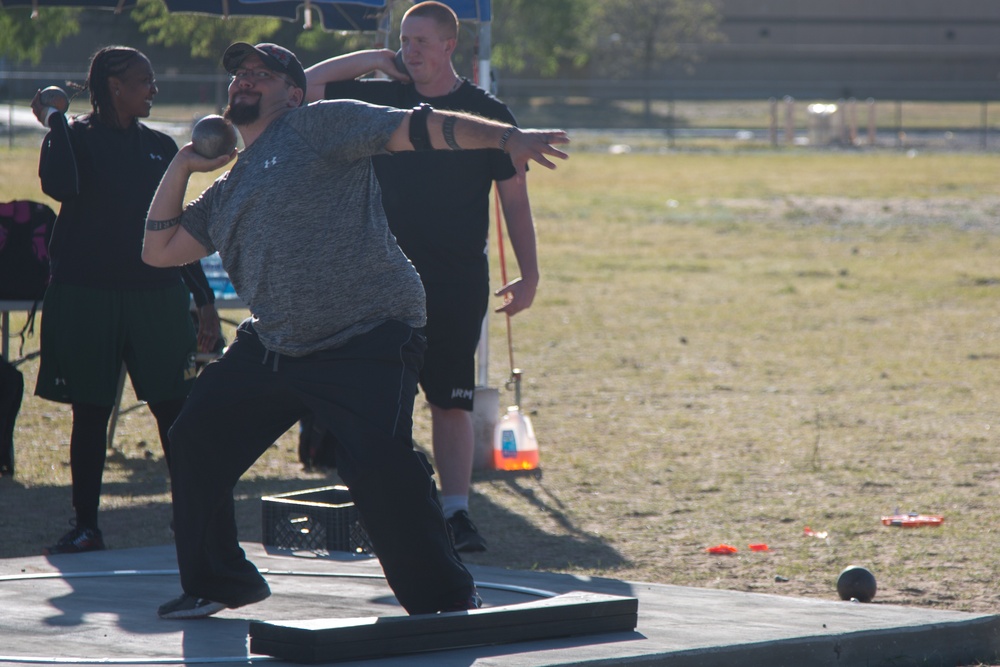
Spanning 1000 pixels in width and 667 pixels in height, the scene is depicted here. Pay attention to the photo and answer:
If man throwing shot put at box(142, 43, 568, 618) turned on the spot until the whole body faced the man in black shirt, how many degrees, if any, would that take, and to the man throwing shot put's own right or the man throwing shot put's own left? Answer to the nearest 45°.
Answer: approximately 135° to the man throwing shot put's own right

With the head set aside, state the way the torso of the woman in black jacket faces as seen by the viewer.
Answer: toward the camera

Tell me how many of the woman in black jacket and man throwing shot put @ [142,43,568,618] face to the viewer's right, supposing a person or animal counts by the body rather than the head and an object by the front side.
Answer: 0

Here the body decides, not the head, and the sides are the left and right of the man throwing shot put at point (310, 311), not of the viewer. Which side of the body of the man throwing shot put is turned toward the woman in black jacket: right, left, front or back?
right

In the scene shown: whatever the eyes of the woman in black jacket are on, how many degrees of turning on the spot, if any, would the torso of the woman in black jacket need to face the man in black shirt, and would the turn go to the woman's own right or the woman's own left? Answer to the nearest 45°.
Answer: approximately 90° to the woman's own left

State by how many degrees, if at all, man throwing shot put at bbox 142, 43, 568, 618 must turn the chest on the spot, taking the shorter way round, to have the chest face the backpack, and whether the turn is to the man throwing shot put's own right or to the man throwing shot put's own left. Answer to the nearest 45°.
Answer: approximately 90° to the man throwing shot put's own right

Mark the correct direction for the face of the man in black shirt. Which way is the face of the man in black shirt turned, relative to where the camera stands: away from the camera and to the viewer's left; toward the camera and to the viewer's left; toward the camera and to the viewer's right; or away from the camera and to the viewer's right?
toward the camera and to the viewer's left

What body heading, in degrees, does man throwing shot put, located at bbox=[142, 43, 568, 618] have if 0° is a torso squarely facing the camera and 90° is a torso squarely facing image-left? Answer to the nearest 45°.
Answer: approximately 45°
